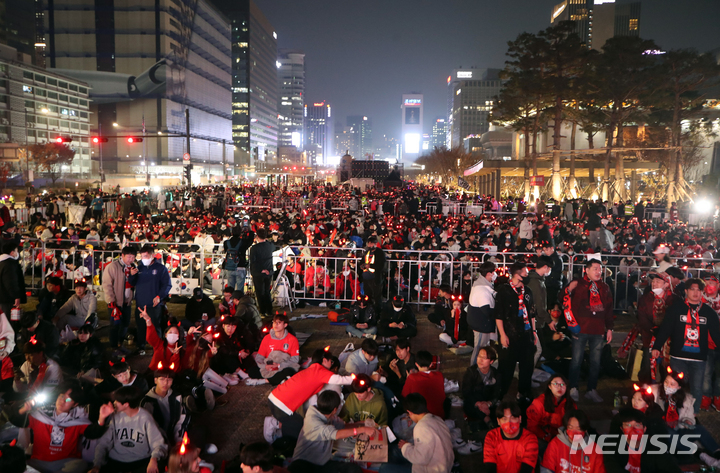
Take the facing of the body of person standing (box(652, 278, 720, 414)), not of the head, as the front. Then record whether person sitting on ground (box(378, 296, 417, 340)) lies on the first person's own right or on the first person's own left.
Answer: on the first person's own right

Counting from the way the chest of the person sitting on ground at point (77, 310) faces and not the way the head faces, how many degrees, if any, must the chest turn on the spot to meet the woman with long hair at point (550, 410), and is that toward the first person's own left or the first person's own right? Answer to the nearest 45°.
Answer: approximately 90° to the first person's own left

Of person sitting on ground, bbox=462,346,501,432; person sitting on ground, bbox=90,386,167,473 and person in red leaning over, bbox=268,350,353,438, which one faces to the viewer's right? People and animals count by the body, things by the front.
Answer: person in red leaning over, bbox=268,350,353,438

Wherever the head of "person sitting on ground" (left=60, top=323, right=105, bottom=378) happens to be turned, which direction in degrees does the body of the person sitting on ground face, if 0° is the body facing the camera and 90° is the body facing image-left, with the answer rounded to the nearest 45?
approximately 315°

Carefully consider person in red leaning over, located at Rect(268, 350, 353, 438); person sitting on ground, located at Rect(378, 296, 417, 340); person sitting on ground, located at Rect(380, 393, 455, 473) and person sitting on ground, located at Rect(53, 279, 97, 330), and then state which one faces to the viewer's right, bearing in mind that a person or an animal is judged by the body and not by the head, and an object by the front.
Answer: person in red leaning over, located at Rect(268, 350, 353, 438)

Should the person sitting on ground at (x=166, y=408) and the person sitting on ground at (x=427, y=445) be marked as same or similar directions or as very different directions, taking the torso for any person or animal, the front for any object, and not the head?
very different directions

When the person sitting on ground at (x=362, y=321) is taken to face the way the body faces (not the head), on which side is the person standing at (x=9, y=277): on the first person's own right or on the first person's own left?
on the first person's own right
